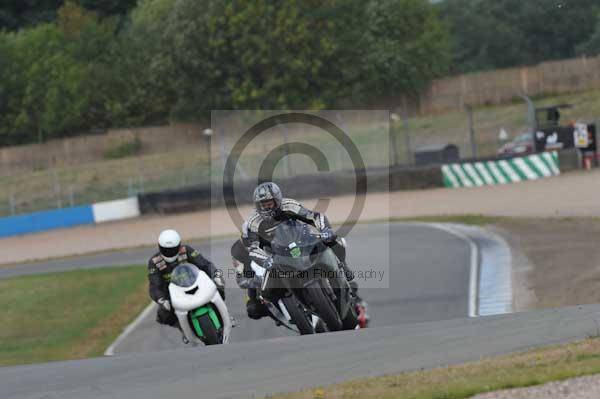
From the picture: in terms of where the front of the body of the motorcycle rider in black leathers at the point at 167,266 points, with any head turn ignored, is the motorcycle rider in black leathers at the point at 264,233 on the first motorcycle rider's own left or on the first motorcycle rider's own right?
on the first motorcycle rider's own left

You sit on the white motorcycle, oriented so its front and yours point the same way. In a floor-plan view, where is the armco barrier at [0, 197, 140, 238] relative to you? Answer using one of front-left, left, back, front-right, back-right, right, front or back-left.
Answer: back

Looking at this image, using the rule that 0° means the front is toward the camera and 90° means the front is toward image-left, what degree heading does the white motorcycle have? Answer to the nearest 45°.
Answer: approximately 0°

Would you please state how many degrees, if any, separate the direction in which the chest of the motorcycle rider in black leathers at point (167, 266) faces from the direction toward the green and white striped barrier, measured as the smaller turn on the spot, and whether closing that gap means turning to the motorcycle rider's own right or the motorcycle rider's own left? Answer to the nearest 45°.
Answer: approximately 135° to the motorcycle rider's own left

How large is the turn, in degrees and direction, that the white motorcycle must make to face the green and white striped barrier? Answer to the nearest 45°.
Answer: approximately 135° to its left

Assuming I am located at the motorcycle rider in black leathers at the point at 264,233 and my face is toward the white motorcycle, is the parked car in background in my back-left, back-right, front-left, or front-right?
back-right
